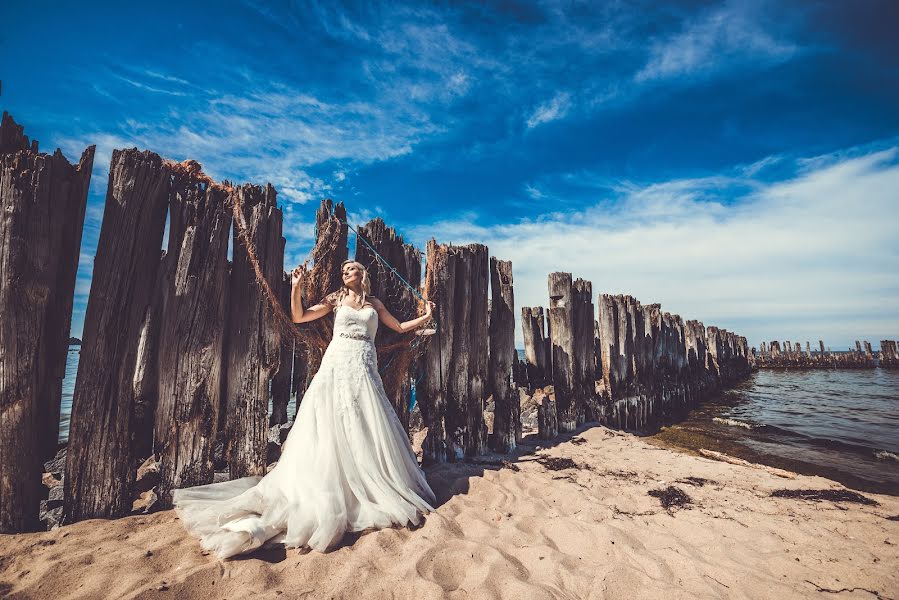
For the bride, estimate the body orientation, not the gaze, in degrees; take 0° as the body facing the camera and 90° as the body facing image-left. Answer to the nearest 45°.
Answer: approximately 0°

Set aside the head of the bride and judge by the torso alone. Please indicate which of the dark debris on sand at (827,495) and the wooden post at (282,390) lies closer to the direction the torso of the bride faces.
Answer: the dark debris on sand

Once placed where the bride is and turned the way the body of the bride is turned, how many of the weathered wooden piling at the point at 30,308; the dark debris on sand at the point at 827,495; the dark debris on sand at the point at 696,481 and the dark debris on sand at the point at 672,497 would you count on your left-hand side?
3

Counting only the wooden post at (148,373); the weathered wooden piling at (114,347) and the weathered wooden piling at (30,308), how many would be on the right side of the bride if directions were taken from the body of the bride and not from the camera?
3

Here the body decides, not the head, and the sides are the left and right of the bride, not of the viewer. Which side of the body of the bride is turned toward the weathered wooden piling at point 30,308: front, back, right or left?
right

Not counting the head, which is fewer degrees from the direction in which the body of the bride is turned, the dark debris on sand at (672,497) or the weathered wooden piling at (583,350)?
the dark debris on sand

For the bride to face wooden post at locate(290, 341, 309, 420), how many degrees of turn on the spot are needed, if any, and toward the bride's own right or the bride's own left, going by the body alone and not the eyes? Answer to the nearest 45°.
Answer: approximately 180°

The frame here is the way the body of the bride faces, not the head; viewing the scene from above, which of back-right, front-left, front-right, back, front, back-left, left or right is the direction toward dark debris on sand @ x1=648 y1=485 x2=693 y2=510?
left

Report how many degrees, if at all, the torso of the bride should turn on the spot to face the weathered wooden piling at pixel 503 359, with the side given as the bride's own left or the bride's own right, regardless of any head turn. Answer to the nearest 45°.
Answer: approximately 135° to the bride's own left

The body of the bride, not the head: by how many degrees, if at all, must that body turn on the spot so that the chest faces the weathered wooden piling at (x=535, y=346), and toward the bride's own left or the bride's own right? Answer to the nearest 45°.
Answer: approximately 135° to the bride's own left

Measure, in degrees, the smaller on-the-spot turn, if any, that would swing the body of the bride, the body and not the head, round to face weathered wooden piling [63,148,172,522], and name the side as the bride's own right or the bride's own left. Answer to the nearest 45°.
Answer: approximately 90° to the bride's own right

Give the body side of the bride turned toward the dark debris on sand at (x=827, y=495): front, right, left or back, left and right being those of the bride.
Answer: left

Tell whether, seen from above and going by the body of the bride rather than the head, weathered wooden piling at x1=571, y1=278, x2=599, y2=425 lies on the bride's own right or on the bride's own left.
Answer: on the bride's own left

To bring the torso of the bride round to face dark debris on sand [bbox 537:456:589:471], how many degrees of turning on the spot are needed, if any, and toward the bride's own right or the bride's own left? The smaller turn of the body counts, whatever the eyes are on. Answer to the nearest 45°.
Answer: approximately 90° to the bride's own left
